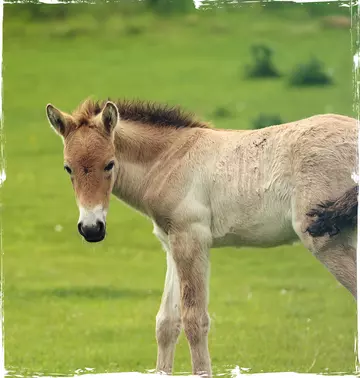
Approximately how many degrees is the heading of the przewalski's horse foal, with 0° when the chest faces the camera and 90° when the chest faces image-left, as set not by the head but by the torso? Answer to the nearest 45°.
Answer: approximately 90°

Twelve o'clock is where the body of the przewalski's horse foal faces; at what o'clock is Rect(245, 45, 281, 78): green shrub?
The green shrub is roughly at 3 o'clock from the przewalski's horse foal.

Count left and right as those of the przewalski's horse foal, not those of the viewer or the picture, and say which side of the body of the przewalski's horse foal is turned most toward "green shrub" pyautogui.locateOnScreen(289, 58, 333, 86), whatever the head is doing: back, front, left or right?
right

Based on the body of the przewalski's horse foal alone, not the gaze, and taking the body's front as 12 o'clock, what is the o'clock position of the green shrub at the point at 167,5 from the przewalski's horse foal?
The green shrub is roughly at 3 o'clock from the przewalski's horse foal.

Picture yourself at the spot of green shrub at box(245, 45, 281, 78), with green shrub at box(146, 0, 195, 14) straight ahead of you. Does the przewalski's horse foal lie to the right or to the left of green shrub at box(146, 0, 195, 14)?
left
